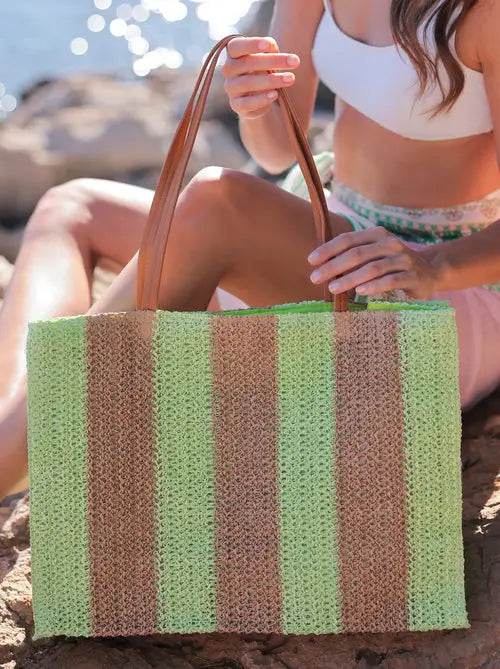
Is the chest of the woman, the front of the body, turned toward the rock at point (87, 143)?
no

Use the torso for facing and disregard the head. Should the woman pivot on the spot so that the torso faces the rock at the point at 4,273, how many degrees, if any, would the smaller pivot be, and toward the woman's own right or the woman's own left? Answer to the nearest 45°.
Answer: approximately 90° to the woman's own right

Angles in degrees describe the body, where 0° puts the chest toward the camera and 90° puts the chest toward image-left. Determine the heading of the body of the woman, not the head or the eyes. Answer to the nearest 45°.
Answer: approximately 45°
